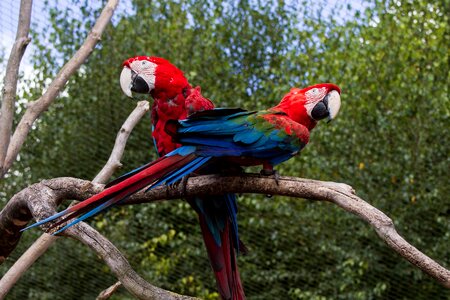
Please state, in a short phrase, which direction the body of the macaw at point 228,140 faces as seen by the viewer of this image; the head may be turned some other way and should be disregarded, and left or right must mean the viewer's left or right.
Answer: facing to the right of the viewer
